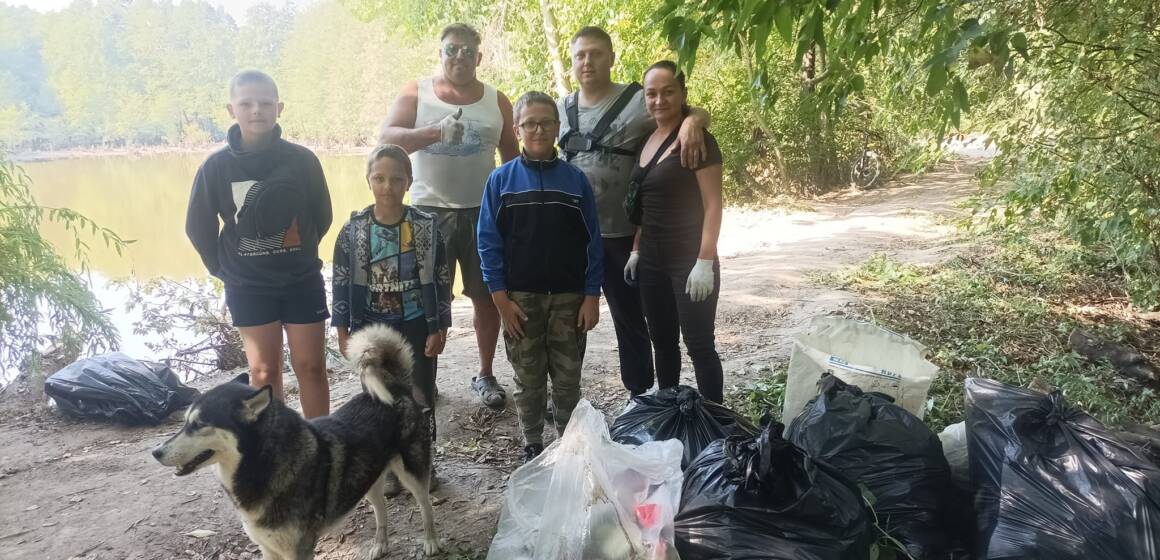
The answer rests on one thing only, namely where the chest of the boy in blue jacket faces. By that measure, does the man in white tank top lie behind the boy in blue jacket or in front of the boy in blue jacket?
behind

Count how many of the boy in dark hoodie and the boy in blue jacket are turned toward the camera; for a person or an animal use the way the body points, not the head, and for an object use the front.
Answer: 2

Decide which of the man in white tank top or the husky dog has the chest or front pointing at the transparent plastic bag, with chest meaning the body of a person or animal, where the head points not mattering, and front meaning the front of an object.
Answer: the man in white tank top

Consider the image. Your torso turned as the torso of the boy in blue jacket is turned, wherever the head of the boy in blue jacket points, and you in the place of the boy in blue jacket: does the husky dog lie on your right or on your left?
on your right

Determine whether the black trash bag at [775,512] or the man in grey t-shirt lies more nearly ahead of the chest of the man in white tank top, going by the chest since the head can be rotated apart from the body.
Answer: the black trash bag
